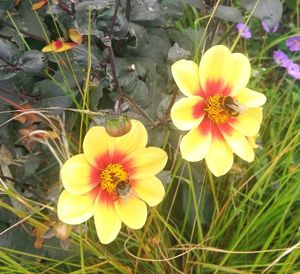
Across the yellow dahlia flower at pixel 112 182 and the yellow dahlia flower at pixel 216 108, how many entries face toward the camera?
2

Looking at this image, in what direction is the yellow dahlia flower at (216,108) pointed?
toward the camera

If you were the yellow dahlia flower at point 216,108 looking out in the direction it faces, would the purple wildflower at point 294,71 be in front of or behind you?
behind

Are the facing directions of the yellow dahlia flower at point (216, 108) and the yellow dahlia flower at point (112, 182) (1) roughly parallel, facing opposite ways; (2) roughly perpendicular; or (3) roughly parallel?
roughly parallel

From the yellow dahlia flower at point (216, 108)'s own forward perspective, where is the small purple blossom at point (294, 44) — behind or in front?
behind

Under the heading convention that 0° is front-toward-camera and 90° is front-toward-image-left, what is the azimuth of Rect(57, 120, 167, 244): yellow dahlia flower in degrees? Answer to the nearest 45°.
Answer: approximately 0°
